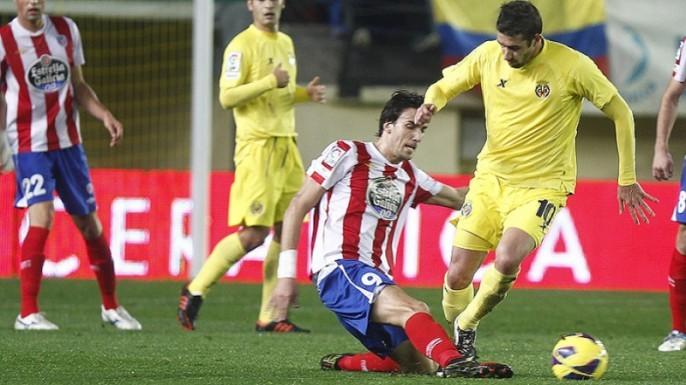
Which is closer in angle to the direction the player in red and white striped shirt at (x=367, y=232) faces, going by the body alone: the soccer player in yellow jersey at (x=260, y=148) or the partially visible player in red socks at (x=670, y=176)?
the partially visible player in red socks

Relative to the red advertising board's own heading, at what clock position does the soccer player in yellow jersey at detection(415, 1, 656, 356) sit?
The soccer player in yellow jersey is roughly at 12 o'clock from the red advertising board.
